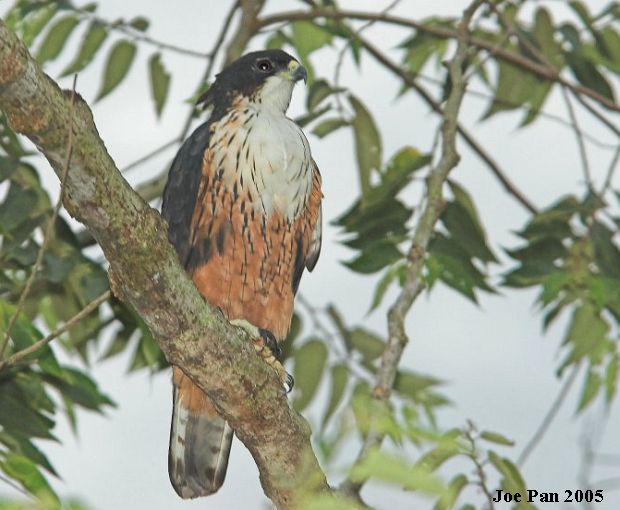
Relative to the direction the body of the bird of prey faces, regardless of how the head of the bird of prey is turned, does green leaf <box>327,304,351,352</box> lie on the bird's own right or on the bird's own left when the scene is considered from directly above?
on the bird's own left

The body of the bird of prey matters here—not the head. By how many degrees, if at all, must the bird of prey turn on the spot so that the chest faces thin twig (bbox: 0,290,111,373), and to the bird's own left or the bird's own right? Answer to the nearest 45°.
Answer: approximately 90° to the bird's own right

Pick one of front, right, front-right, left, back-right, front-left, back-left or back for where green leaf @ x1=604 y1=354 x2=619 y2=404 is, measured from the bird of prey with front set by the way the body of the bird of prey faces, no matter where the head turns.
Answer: front-left

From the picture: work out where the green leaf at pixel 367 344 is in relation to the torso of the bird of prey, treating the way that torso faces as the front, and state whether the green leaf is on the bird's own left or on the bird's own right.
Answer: on the bird's own left
